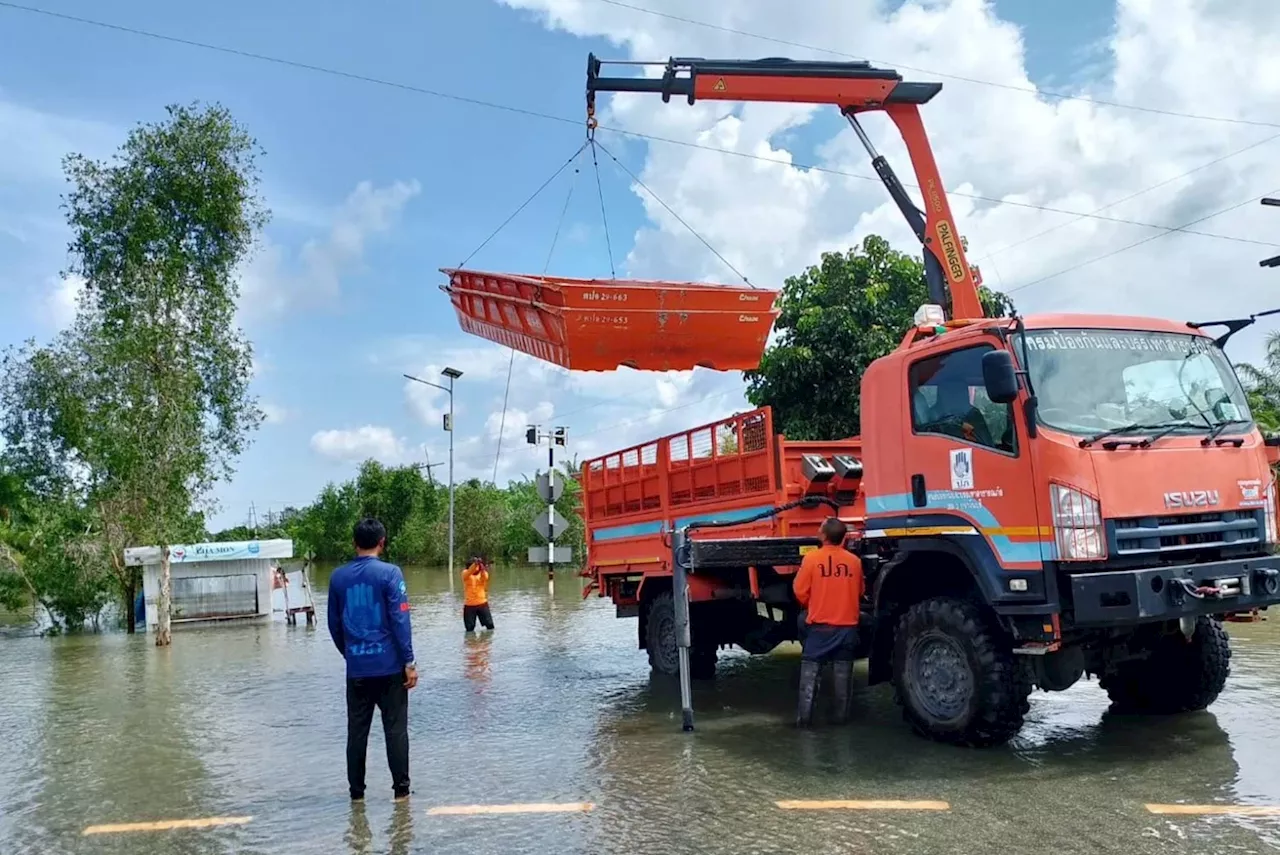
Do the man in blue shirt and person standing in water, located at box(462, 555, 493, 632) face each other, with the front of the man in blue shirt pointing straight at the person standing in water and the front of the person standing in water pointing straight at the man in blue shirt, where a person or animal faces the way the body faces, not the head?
yes

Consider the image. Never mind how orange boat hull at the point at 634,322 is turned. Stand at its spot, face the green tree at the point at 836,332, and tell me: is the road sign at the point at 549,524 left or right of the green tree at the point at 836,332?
left

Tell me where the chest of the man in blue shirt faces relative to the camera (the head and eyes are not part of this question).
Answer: away from the camera

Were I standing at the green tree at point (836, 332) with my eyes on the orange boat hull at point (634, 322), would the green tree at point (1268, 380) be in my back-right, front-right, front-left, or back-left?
back-left

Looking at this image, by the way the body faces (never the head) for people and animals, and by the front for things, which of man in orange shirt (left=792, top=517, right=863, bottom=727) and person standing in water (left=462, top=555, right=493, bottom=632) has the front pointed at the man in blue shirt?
the person standing in water

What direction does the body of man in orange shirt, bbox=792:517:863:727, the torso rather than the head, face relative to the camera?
away from the camera

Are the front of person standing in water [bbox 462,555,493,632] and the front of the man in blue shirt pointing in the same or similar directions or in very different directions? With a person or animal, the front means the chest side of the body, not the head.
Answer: very different directions

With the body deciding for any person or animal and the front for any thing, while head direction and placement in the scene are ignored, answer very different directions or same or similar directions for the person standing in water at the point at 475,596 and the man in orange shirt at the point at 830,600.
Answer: very different directions

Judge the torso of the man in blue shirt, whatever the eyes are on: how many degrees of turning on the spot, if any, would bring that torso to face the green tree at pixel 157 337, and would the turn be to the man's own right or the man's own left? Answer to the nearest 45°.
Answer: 0° — they already face it

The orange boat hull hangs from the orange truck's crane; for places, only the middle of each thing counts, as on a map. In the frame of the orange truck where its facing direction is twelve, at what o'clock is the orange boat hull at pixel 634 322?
The orange boat hull is roughly at 6 o'clock from the orange truck.

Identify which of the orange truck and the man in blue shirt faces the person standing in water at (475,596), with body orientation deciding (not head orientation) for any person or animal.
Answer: the man in blue shirt
